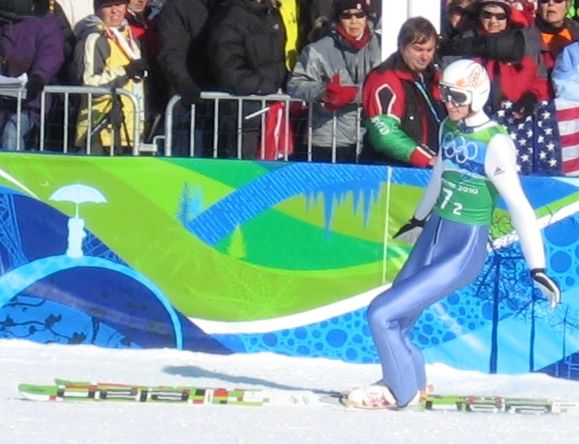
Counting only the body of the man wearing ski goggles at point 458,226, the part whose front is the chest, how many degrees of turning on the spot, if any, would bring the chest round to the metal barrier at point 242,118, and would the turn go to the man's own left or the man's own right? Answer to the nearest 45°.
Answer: approximately 90° to the man's own right

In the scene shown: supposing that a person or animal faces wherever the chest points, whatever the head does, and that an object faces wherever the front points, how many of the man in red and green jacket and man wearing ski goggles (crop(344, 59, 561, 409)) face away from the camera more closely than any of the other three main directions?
0

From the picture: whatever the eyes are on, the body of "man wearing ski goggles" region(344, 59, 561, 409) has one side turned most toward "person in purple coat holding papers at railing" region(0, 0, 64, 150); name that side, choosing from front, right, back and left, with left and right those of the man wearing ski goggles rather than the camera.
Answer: right

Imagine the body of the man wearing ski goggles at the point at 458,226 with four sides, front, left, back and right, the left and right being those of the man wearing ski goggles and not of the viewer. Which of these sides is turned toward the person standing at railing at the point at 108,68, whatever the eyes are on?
right
